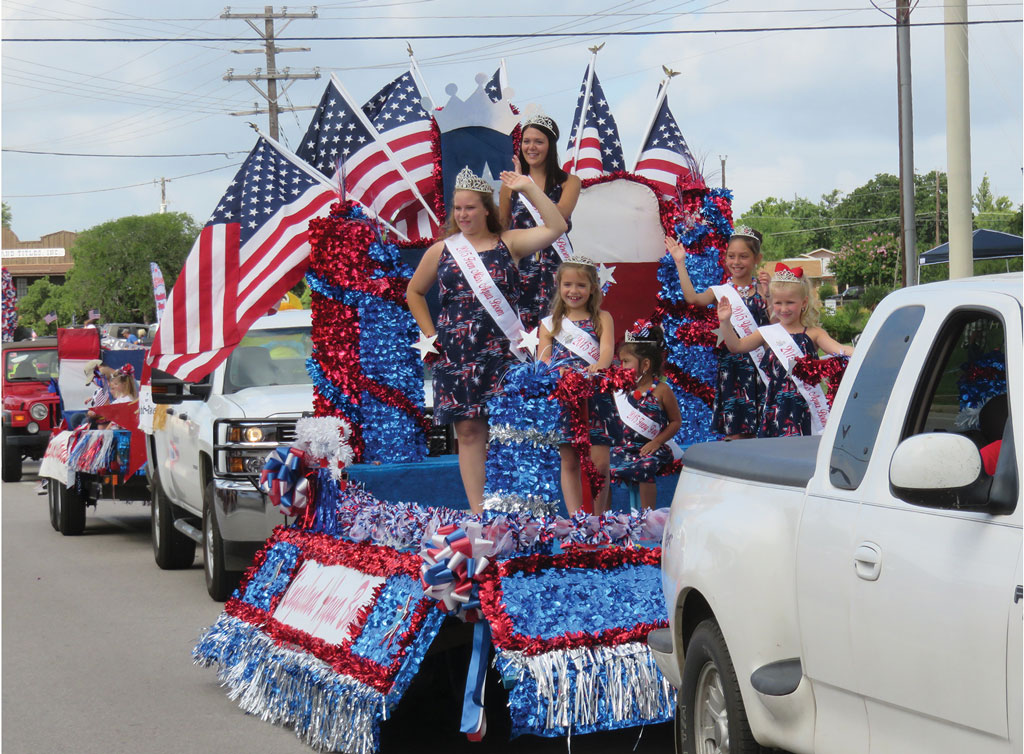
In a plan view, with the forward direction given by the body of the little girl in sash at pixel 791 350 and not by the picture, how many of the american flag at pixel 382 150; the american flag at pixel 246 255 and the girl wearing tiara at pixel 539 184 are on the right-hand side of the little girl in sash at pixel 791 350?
3

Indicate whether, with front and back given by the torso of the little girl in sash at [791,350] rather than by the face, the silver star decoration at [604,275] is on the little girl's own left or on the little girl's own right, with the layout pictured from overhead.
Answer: on the little girl's own right

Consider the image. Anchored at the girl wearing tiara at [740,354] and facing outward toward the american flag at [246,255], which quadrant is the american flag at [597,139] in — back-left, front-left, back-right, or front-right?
front-right

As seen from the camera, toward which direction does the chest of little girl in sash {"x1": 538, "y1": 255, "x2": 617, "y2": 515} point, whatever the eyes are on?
toward the camera

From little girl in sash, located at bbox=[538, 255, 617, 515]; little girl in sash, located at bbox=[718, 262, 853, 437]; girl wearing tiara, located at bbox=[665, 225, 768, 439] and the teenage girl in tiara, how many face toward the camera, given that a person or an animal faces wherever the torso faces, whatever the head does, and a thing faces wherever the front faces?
4

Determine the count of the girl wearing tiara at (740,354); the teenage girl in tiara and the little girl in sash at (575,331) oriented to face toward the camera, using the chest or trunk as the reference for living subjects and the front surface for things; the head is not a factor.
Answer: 3

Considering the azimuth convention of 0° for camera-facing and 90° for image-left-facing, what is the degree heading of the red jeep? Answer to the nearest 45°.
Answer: approximately 315°

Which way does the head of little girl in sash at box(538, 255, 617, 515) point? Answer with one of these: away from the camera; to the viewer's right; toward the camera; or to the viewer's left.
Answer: toward the camera

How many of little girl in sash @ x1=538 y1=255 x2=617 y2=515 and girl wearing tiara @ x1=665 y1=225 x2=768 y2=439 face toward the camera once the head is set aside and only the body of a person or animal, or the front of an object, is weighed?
2

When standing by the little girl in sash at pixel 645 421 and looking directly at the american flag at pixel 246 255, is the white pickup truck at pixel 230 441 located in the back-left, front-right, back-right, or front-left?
front-right

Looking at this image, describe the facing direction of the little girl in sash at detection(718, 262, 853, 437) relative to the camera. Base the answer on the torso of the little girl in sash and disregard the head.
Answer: toward the camera

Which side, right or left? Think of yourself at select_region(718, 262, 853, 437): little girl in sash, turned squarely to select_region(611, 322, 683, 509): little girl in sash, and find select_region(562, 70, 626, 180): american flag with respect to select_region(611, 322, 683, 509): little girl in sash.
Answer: right
